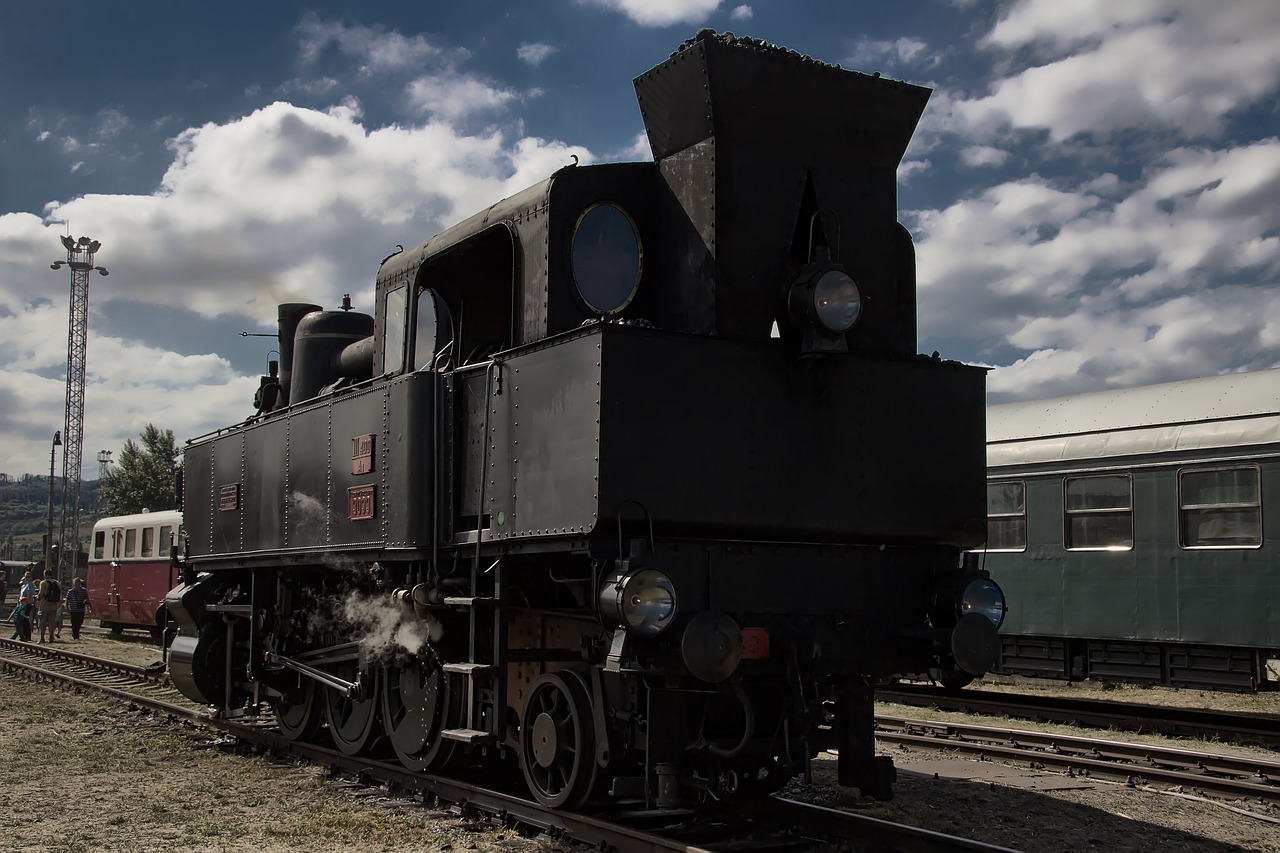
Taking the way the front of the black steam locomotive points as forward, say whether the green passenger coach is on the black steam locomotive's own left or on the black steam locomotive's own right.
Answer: on the black steam locomotive's own right

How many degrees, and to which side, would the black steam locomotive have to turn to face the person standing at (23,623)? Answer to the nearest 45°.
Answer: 0° — it already faces them

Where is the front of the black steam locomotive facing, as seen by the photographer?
facing away from the viewer and to the left of the viewer
